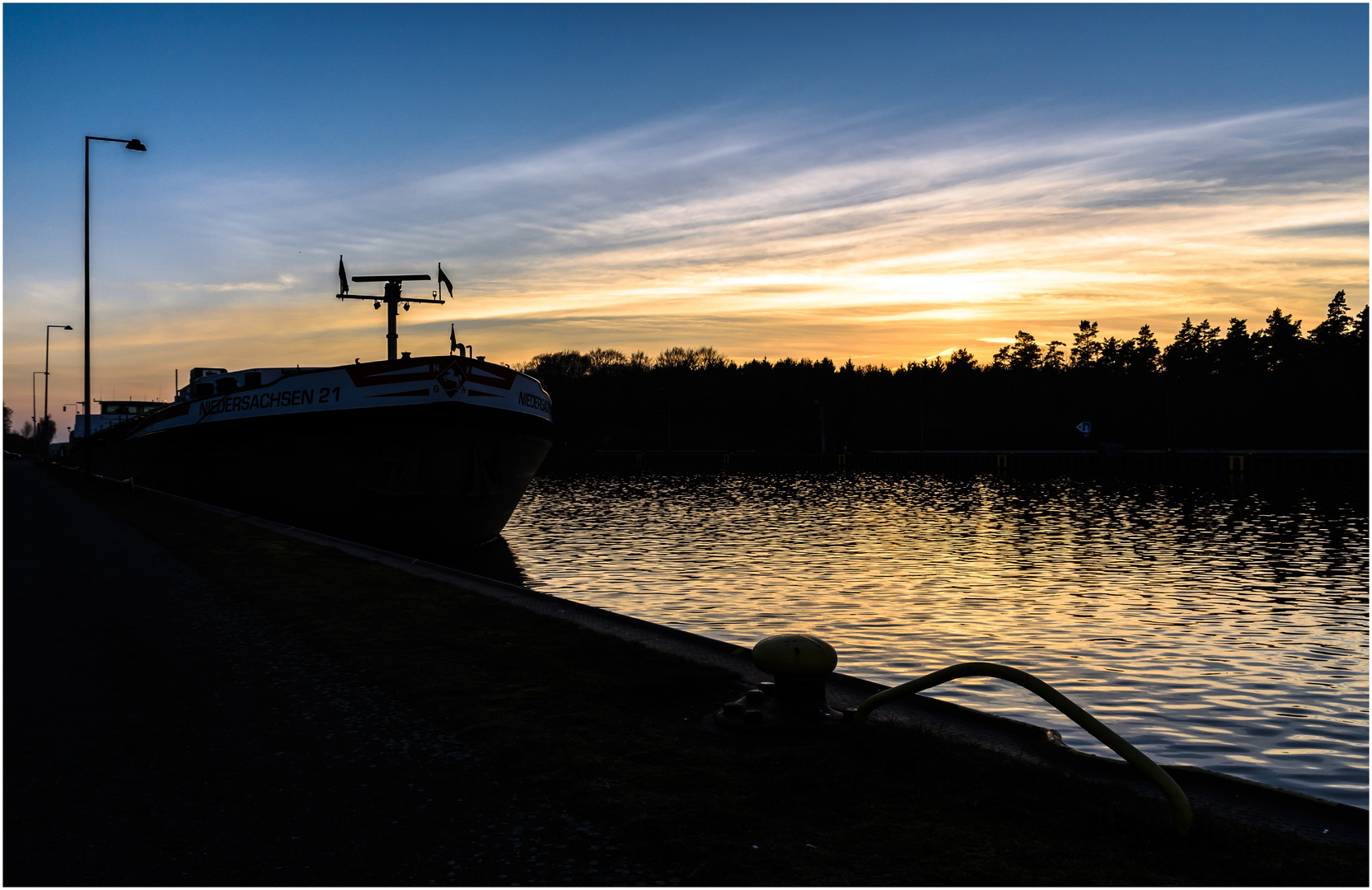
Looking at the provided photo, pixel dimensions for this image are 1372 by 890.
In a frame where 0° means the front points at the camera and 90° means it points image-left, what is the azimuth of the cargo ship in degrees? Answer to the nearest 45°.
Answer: approximately 315°

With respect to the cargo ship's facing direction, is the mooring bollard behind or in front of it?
in front

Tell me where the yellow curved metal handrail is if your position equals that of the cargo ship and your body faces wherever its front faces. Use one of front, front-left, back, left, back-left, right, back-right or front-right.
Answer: front-right
